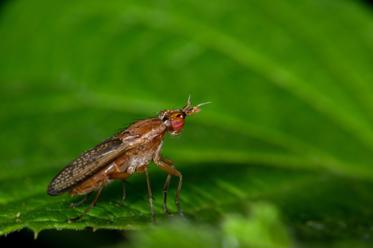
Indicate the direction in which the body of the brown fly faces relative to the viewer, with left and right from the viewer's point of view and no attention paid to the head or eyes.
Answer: facing to the right of the viewer

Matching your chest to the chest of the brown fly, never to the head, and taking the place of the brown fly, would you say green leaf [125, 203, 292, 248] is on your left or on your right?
on your right
